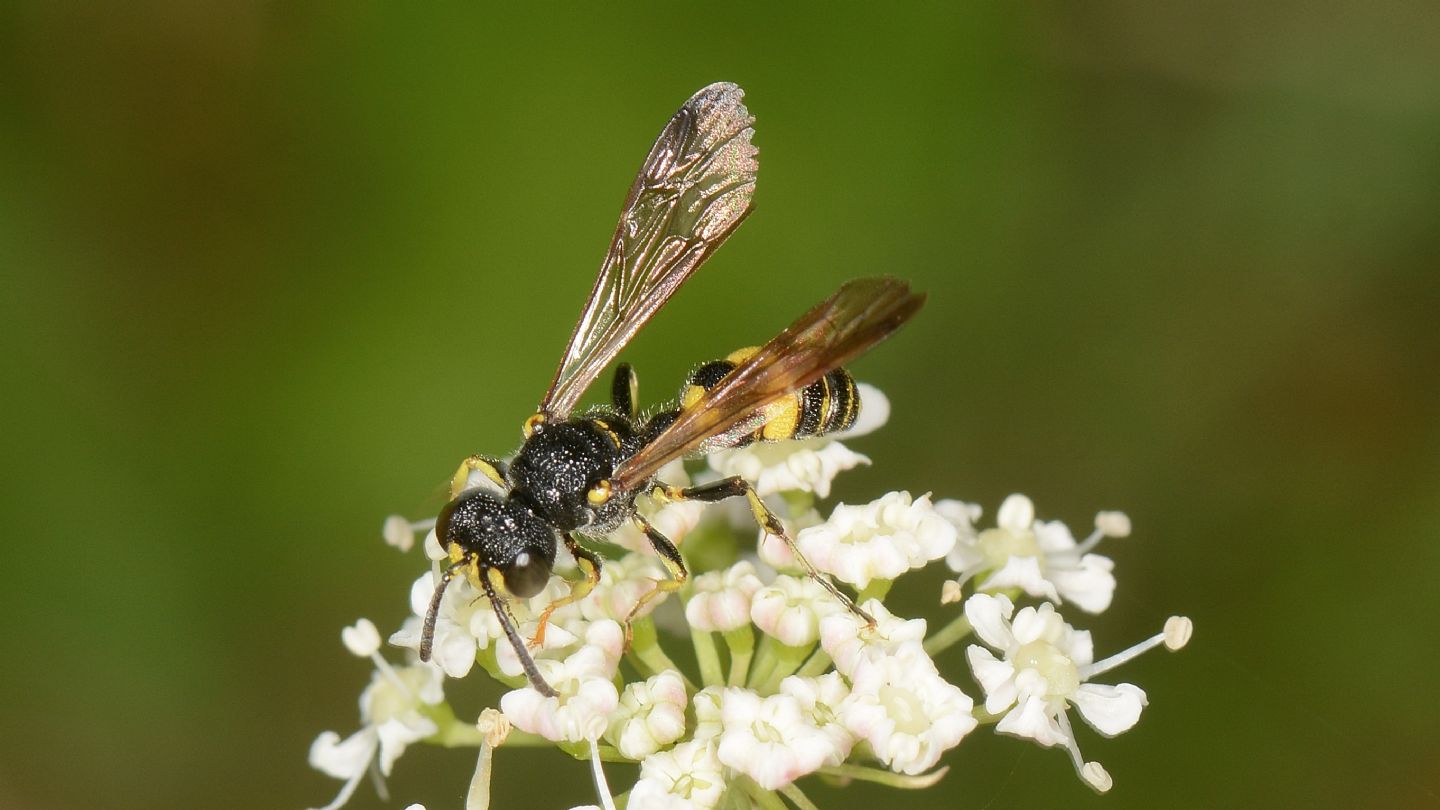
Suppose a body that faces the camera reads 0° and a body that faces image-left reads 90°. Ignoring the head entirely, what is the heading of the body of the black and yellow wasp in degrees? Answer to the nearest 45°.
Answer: approximately 45°
